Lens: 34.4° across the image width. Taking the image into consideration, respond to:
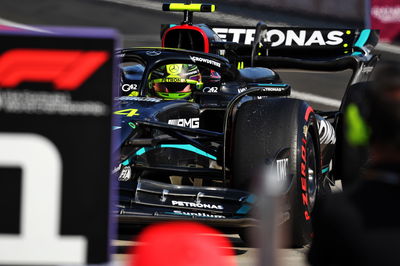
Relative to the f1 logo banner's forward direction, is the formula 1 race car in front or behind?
behind

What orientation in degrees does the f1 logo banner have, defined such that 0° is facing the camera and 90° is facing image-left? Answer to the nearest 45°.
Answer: approximately 0°

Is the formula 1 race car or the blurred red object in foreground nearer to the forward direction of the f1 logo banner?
the blurred red object in foreground

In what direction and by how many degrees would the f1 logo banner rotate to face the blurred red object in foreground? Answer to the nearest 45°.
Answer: approximately 45° to its left
